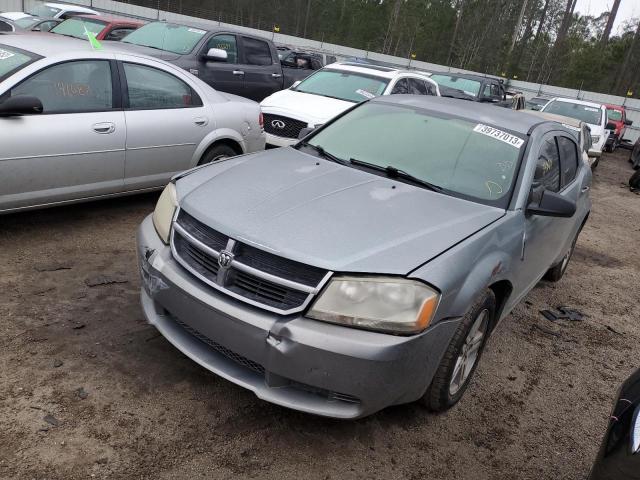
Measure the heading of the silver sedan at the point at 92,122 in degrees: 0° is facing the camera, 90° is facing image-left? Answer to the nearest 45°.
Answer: approximately 45°

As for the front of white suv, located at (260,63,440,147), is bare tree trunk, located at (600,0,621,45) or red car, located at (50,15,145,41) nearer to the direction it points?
the red car

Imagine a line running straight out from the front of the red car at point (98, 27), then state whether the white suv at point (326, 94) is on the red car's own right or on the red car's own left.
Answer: on the red car's own left

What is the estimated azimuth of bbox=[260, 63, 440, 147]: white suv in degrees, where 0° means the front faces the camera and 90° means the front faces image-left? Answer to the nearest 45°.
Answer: approximately 45°

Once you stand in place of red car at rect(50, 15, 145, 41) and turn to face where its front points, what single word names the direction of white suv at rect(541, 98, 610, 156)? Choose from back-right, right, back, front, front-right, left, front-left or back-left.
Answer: back-left

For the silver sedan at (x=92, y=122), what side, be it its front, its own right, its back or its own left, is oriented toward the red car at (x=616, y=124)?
back

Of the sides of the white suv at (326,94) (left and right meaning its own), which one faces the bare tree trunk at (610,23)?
back

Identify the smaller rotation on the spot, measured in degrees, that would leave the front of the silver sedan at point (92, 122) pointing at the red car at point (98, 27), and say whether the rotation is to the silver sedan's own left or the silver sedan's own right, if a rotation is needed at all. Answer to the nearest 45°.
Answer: approximately 135° to the silver sedan's own right

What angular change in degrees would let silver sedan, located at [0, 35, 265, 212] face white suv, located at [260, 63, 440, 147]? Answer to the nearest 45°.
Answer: approximately 180°

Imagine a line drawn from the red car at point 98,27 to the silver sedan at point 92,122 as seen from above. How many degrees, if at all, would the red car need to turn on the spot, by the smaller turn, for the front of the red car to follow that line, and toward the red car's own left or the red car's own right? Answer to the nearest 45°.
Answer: approximately 45° to the red car's own left

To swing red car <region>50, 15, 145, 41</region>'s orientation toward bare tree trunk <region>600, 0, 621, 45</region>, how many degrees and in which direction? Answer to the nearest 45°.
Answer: approximately 180°

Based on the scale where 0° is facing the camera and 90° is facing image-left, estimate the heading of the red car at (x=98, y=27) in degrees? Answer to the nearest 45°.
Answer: approximately 45°
